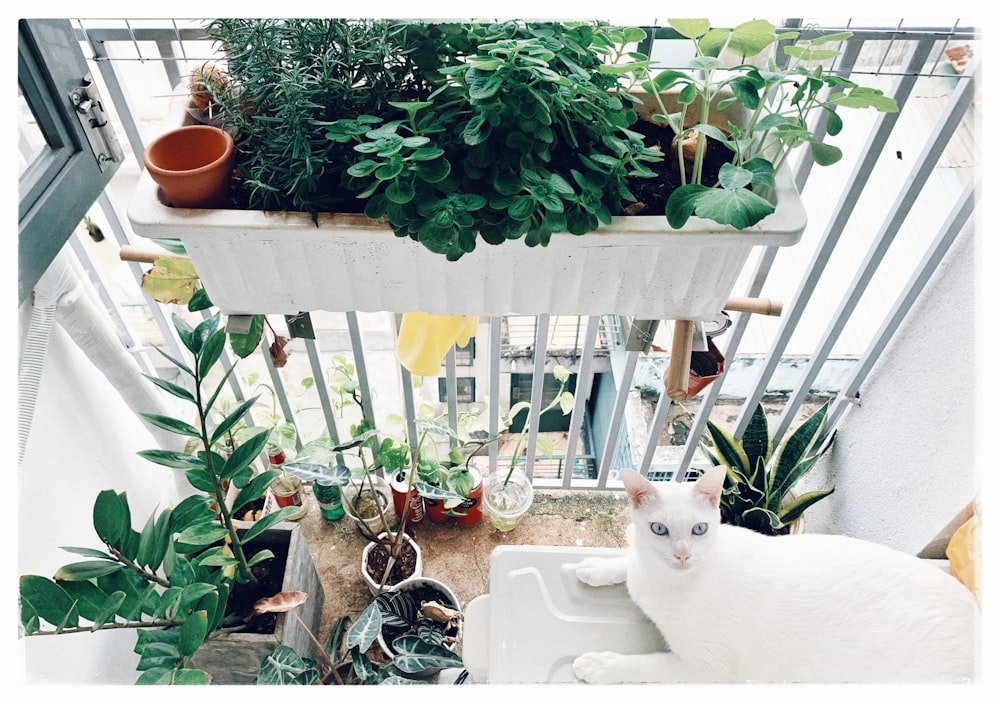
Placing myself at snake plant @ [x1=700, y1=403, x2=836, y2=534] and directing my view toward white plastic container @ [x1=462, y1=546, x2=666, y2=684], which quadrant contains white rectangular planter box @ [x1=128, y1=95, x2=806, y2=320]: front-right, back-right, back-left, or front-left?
front-right

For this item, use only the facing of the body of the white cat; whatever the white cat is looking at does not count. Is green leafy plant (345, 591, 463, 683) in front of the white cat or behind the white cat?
in front

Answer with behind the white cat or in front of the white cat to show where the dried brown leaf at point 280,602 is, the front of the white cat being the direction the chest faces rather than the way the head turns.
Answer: in front

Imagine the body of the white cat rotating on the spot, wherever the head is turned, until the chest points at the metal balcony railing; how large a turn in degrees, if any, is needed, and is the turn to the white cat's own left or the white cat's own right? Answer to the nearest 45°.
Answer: approximately 90° to the white cat's own right

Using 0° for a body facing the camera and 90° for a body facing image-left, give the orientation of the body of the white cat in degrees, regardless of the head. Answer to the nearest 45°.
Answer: approximately 90°

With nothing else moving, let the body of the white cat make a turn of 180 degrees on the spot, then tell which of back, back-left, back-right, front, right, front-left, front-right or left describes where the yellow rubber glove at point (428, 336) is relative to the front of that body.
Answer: back

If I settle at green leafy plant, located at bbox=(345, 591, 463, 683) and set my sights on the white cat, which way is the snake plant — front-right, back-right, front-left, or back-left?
front-left

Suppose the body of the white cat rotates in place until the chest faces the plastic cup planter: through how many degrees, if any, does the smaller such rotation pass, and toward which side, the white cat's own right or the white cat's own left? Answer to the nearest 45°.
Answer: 0° — it already faces it

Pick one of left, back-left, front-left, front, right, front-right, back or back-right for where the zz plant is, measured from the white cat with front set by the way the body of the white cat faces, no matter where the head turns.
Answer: front-left
